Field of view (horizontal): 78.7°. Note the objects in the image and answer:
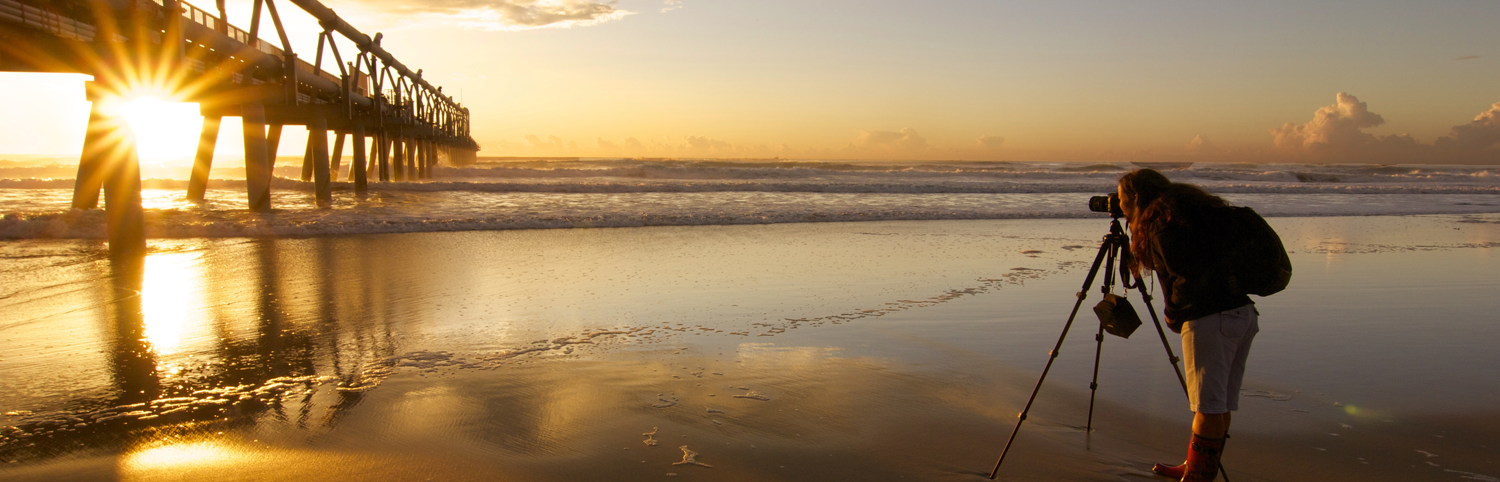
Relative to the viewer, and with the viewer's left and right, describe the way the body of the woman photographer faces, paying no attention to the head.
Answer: facing to the left of the viewer

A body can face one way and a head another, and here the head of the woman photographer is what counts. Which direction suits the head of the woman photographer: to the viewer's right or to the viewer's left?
to the viewer's left

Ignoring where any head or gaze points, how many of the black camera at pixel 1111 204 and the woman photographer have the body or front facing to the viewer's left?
2

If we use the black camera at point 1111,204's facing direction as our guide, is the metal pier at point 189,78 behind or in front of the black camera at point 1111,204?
in front

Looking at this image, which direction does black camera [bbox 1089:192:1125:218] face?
to the viewer's left
